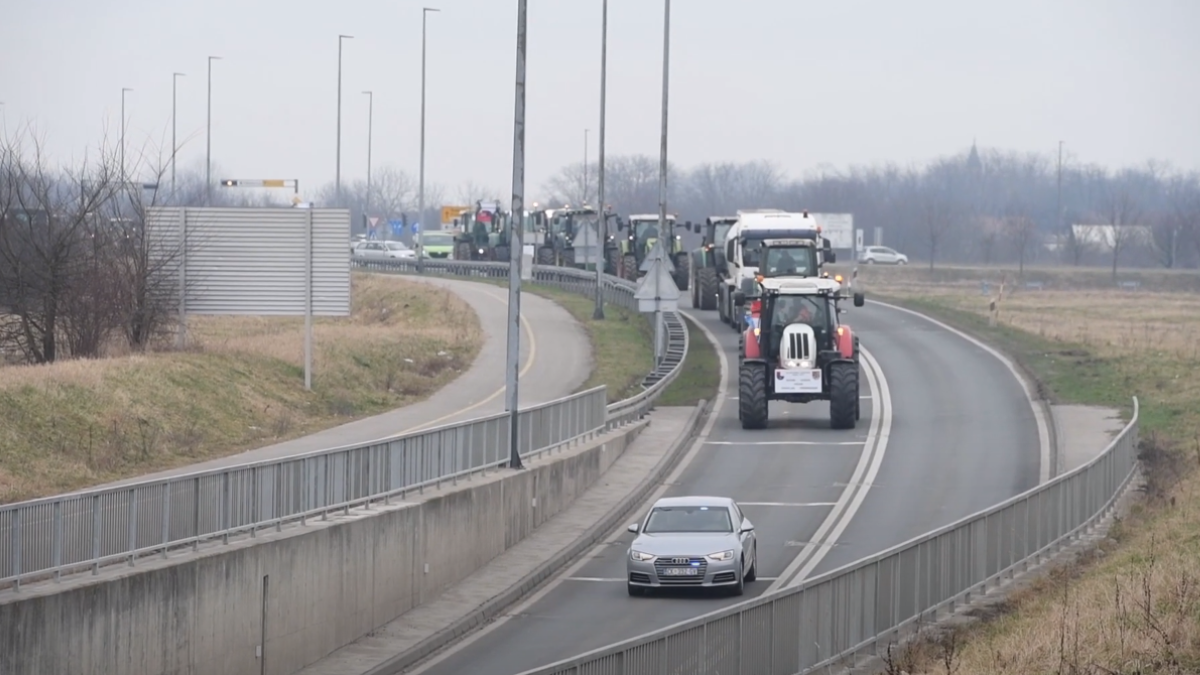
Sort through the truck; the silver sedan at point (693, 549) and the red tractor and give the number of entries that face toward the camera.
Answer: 3

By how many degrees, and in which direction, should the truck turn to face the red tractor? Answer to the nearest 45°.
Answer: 0° — it already faces it

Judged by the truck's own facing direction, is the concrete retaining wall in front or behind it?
in front

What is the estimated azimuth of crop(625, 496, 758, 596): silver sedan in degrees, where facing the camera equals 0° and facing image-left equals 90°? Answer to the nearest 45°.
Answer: approximately 0°

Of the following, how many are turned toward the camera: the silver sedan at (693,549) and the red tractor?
2

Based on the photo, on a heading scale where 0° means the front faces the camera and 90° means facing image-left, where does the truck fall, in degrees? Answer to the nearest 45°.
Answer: approximately 0°

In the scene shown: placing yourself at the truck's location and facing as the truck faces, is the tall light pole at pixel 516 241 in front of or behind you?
in front

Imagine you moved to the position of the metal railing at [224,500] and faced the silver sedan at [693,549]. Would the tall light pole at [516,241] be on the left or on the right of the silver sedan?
left

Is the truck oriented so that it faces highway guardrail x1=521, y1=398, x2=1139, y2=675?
yes

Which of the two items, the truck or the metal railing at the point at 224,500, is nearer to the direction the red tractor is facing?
the metal railing

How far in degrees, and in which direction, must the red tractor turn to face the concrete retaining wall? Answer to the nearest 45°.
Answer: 0° — it already faces it
